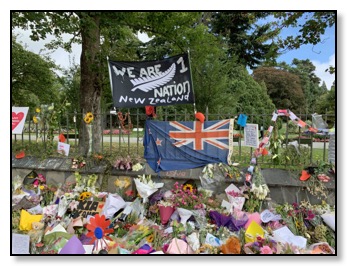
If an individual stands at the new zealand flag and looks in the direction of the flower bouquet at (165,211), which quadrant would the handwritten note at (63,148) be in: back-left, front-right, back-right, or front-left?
front-right

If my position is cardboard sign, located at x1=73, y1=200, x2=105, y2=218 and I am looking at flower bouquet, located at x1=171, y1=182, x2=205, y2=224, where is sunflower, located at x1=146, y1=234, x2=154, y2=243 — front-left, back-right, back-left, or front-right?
front-right

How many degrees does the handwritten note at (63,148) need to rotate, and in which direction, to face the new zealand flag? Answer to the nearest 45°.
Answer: approximately 45° to its left

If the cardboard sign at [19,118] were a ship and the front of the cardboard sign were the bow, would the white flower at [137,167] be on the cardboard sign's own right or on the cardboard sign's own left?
on the cardboard sign's own left

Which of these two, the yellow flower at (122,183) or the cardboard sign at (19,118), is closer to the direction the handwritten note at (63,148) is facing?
the yellow flower

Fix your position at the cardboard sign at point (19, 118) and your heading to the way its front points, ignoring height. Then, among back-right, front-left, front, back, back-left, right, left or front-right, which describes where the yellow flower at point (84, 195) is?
front-left

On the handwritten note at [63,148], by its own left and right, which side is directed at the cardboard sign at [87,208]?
front

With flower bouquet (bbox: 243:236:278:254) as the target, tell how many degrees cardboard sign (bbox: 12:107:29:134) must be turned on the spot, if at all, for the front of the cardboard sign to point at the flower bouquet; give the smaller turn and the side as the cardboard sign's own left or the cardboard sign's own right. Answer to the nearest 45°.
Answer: approximately 45° to the cardboard sign's own left

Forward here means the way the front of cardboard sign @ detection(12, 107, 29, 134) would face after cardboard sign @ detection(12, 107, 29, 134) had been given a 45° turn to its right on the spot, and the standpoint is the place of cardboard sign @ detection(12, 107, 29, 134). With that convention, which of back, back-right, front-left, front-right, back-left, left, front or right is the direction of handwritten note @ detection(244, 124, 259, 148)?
left

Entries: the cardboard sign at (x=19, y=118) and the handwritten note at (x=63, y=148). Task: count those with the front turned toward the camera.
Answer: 2

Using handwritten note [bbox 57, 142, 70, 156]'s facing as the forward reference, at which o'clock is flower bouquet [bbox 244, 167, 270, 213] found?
The flower bouquet is roughly at 10 o'clock from the handwritten note.

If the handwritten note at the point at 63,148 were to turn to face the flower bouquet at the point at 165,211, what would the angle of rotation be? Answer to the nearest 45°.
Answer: approximately 45° to its left

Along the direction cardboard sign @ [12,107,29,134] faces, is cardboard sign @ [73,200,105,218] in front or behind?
in front

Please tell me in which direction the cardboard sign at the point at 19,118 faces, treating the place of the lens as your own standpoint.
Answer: facing the viewer

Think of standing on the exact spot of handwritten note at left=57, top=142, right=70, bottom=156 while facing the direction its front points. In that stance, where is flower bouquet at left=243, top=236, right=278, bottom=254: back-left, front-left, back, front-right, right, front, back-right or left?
front-left

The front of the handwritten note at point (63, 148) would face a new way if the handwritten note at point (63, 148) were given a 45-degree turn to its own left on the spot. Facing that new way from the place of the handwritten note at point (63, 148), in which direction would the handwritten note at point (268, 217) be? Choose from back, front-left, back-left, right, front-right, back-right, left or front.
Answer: front

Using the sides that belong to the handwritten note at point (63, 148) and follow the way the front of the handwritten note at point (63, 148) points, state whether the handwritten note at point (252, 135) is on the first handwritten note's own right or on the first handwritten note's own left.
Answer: on the first handwritten note's own left
